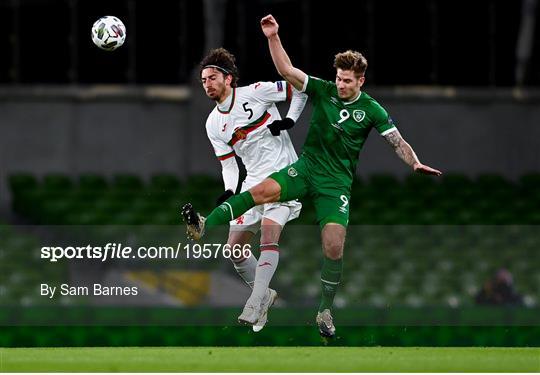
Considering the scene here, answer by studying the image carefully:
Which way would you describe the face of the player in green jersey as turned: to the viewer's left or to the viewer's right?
to the viewer's left

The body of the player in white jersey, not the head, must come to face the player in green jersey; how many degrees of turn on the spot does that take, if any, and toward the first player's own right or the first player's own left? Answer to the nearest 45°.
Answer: approximately 135° to the first player's own left

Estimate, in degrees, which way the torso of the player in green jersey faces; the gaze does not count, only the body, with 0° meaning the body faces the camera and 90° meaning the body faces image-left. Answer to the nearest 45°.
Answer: approximately 0°

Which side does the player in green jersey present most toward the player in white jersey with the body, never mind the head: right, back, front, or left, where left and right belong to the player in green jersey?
right

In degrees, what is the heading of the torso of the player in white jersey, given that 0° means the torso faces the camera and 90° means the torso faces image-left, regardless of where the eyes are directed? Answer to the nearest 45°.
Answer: approximately 45°
